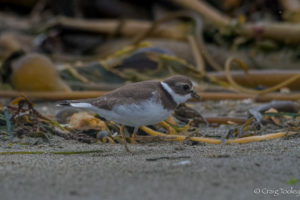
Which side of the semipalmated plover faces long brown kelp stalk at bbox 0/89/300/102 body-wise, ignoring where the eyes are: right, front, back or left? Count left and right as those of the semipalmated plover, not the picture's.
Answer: left

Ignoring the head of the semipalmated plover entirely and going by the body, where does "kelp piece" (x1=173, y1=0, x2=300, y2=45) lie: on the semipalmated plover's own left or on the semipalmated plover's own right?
on the semipalmated plover's own left

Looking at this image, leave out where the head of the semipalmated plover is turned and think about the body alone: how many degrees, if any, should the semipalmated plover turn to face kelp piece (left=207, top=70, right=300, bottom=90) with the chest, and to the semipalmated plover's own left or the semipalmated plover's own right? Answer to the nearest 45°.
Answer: approximately 45° to the semipalmated plover's own left

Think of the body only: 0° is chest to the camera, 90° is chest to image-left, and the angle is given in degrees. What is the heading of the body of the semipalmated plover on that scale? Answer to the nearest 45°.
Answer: approximately 270°
